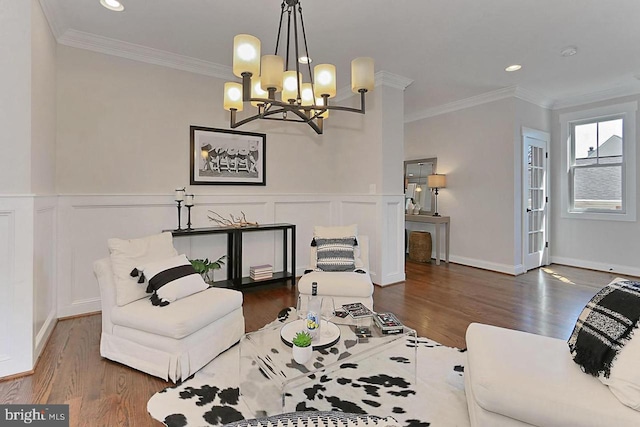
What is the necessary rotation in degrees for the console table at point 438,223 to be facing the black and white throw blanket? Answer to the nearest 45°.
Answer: approximately 45° to its left

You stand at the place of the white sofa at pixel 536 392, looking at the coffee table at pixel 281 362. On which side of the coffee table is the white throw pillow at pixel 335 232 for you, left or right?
right

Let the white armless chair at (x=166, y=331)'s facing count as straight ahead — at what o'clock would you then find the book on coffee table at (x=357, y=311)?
The book on coffee table is roughly at 11 o'clock from the white armless chair.

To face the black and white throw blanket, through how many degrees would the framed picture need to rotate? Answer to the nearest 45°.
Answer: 0° — it already faces it

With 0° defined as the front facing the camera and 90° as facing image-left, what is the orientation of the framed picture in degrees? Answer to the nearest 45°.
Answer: approximately 315°

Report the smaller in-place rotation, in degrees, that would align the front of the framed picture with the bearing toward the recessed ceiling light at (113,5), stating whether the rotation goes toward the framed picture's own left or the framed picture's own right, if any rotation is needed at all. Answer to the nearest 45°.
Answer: approximately 90° to the framed picture's own right
